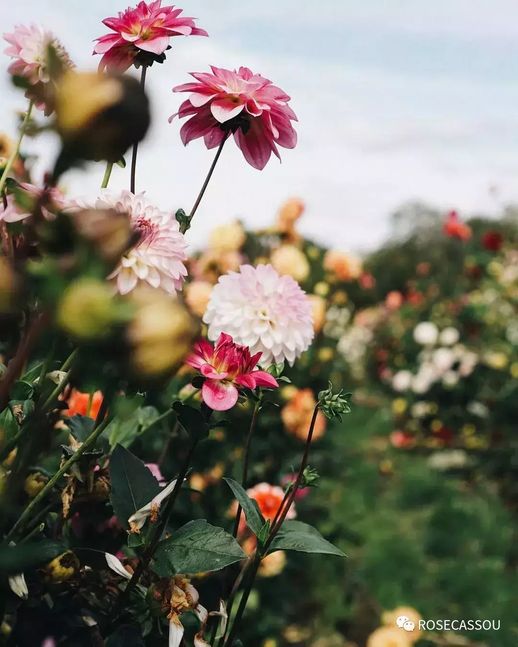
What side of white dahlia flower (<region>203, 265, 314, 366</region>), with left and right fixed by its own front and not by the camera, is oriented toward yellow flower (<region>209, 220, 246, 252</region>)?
back

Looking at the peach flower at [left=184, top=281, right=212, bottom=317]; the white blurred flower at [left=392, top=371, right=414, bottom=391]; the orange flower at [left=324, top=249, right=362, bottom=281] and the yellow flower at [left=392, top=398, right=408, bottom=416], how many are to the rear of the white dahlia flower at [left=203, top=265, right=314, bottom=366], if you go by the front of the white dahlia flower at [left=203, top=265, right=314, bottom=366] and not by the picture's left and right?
4

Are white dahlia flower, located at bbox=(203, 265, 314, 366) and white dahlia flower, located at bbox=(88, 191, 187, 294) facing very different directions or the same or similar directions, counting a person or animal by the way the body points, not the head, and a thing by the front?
same or similar directions

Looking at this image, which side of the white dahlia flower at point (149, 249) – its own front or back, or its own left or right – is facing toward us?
front

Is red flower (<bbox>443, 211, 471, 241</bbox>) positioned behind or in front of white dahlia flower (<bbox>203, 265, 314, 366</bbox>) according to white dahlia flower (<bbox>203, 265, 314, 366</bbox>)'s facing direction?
behind

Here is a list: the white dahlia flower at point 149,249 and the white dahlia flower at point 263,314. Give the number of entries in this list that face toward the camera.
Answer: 2

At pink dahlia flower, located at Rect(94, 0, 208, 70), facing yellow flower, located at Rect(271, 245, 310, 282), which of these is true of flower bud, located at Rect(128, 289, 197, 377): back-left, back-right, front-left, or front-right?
back-right

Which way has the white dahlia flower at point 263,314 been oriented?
toward the camera

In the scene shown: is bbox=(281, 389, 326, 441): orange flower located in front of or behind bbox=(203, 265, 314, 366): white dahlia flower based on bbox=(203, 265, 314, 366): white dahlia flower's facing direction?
behind
